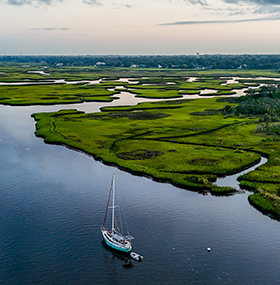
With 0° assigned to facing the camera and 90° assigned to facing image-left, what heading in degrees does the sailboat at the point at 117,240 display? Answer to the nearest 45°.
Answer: approximately 135°

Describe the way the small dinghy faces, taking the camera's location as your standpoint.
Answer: facing away from the viewer and to the left of the viewer

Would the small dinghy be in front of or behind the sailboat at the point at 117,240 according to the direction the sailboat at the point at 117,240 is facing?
behind

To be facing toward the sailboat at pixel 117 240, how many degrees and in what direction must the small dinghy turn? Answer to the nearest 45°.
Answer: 0° — it already faces it

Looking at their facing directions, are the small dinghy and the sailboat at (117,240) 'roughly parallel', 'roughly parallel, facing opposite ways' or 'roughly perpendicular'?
roughly parallel

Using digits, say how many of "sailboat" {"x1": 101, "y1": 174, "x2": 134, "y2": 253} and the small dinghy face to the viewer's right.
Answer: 0
